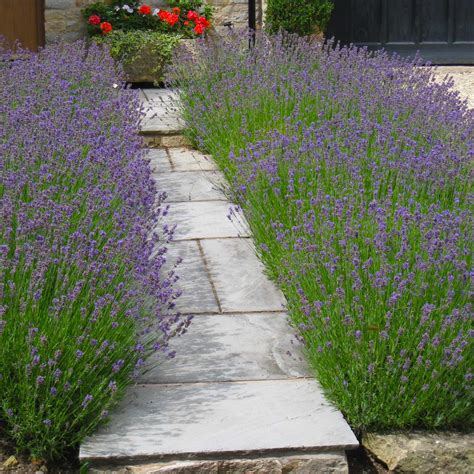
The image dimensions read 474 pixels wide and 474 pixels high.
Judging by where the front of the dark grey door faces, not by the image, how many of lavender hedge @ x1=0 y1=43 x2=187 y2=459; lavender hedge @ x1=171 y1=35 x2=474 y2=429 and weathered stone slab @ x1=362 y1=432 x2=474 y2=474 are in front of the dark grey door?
3

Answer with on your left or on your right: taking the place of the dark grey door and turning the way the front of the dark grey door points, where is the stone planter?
on your right

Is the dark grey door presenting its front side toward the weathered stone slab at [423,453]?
yes

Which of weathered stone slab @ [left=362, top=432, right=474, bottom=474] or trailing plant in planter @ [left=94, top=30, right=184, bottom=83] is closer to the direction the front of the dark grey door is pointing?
the weathered stone slab

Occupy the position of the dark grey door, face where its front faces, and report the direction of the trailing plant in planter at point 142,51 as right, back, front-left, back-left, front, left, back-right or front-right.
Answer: front-right

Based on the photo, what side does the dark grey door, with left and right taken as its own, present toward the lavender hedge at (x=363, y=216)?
front

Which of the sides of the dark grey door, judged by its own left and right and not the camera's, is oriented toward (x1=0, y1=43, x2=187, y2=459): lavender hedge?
front

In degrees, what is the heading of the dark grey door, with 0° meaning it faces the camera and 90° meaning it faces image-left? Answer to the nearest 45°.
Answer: approximately 0°

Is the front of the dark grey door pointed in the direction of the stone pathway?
yes

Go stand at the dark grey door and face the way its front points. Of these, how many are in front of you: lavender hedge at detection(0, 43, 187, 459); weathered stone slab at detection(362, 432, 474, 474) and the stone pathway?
3
